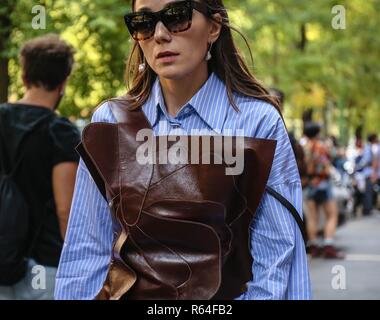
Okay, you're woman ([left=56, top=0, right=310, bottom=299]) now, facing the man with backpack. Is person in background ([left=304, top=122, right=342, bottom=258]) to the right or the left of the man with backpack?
right

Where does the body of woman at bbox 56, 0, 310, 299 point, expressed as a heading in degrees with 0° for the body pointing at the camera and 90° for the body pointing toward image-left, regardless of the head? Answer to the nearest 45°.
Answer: approximately 0°

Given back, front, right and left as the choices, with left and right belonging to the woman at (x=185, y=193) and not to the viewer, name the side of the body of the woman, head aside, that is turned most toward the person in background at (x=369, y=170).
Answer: back

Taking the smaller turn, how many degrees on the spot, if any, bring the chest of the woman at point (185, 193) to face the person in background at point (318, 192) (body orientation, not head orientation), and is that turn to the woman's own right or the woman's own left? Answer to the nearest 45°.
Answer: approximately 180°

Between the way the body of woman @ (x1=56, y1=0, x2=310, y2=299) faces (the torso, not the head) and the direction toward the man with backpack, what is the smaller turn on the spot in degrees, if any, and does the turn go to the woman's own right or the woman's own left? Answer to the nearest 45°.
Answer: approximately 135° to the woman's own right
